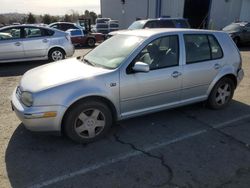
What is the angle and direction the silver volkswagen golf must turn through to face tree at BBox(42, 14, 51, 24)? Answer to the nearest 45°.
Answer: approximately 135° to its right

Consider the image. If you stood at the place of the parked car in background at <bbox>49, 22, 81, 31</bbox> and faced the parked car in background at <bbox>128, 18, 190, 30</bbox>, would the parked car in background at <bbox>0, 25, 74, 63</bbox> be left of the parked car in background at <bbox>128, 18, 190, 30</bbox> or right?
right

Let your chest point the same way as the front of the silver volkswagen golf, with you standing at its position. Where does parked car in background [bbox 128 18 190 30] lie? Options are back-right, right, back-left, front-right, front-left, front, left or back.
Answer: back-right

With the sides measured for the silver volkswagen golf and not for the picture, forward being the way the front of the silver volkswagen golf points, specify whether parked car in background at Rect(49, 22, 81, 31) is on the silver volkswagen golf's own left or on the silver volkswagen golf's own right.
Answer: on the silver volkswagen golf's own right
